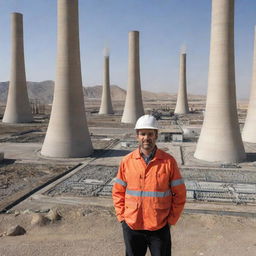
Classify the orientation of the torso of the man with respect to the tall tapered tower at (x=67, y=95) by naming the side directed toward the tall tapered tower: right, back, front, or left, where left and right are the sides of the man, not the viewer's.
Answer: back

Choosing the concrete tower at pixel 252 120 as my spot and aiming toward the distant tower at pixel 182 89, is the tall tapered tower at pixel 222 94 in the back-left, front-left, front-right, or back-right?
back-left

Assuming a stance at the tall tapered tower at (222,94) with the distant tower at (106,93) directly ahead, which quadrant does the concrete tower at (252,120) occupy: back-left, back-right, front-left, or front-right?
front-right

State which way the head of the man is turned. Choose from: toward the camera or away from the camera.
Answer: toward the camera

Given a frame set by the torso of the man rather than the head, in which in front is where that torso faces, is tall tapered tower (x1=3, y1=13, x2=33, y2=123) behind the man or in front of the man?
behind

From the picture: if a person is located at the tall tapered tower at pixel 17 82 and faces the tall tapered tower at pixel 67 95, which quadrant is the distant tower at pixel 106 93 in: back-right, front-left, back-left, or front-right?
back-left

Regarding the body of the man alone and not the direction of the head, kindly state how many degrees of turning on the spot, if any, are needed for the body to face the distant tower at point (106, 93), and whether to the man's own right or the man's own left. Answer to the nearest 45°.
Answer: approximately 180°

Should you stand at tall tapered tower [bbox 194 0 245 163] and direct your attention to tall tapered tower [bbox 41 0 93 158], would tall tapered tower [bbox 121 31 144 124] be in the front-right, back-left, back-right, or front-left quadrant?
front-right

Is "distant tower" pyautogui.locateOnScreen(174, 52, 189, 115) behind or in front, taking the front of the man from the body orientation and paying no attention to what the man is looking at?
behind

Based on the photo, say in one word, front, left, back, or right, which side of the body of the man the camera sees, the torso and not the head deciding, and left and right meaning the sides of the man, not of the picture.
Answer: front

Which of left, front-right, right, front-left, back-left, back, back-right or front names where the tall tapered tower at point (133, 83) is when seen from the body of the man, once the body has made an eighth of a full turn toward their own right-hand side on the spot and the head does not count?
back-right

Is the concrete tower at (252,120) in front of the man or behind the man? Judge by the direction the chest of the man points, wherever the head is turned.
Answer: behind
